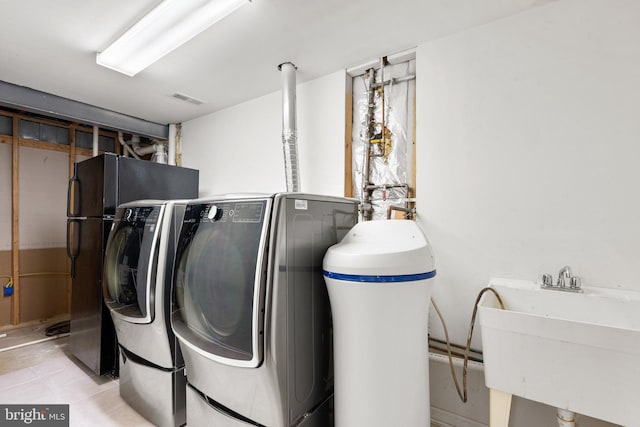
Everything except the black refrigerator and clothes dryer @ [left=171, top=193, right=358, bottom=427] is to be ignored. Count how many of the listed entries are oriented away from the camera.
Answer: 0

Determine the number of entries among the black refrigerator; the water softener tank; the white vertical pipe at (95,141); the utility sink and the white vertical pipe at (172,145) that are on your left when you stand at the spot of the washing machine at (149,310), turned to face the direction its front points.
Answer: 2

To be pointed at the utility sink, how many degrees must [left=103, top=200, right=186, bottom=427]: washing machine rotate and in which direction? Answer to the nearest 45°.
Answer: approximately 90° to its left

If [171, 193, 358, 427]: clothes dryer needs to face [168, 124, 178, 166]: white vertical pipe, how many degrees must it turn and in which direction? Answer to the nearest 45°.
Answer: approximately 90° to its right

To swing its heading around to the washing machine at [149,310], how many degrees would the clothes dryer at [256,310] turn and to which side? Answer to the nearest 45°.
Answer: approximately 90° to its right

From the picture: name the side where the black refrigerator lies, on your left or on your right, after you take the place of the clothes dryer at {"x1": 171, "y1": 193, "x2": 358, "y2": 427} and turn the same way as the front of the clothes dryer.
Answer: on your right

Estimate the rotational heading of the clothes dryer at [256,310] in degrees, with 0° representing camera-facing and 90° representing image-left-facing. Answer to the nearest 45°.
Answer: approximately 45°
